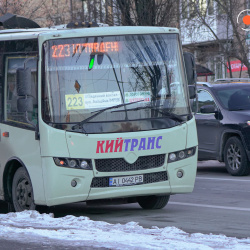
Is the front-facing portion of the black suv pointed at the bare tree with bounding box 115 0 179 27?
no
